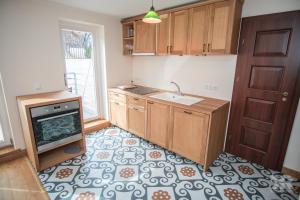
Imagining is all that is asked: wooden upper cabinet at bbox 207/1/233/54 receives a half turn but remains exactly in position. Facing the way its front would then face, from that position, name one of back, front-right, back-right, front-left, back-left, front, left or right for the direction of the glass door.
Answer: back-left

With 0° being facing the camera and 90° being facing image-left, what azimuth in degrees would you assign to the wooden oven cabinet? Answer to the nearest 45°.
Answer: approximately 315°

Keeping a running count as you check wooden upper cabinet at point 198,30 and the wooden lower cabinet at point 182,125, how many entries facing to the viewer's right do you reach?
0

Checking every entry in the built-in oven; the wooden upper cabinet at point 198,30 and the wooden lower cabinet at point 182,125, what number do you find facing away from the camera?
0

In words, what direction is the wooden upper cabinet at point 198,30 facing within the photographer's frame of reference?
facing the viewer and to the left of the viewer

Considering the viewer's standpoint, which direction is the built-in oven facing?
facing the viewer and to the right of the viewer

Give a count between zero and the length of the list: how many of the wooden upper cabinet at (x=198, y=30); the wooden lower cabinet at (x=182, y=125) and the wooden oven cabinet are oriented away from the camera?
0

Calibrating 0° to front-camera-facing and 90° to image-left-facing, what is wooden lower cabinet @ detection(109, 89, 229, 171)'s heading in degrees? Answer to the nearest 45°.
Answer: approximately 45°

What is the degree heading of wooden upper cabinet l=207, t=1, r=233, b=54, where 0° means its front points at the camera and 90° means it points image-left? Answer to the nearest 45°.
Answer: approximately 45°

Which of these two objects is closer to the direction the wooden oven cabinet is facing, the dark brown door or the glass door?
the dark brown door

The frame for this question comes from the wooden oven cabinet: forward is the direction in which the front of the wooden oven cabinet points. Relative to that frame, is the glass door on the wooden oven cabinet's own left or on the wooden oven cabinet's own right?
on the wooden oven cabinet's own left

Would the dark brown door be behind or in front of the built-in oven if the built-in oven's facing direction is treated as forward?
in front

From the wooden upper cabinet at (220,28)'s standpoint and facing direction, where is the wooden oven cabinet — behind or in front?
in front

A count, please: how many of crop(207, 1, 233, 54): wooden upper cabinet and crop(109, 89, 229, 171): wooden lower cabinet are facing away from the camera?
0
